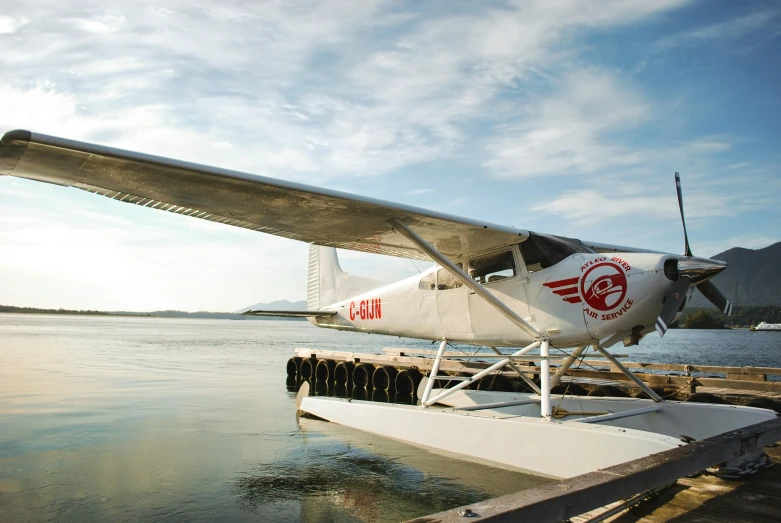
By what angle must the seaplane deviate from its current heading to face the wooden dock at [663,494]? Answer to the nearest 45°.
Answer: approximately 45° to its right

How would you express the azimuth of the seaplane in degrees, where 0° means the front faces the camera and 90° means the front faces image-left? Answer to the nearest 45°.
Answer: approximately 315°
